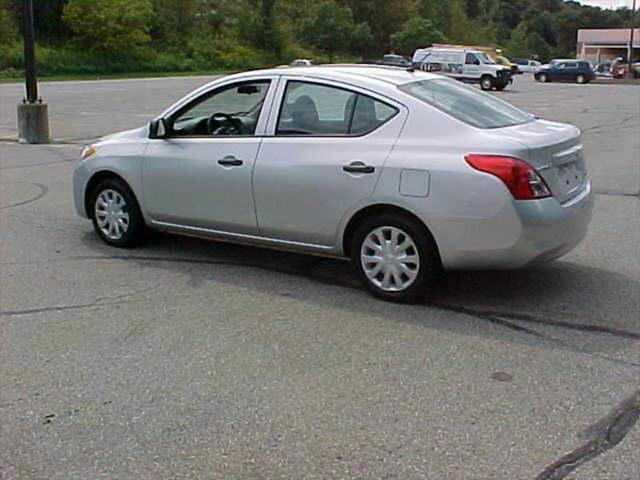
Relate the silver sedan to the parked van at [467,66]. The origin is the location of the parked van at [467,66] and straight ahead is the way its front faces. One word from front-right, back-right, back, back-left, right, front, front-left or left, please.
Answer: front-right

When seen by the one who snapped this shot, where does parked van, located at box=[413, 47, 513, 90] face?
facing the viewer and to the right of the viewer

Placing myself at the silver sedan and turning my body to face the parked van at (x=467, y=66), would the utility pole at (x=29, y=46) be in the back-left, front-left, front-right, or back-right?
front-left

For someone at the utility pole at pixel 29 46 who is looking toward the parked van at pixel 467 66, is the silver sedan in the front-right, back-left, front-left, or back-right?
back-right

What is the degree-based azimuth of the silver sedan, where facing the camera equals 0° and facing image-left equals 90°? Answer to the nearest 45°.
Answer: approximately 135°

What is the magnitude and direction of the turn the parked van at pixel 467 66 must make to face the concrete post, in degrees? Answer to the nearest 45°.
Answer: approximately 45° to its right

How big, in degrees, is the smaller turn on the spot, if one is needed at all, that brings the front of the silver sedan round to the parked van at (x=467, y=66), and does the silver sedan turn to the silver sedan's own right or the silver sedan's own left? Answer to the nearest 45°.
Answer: approximately 45° to the silver sedan's own right

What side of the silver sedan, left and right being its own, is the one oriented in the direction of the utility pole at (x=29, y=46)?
front

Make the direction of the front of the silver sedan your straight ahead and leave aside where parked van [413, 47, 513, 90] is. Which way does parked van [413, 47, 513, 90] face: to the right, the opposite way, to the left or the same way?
the opposite way

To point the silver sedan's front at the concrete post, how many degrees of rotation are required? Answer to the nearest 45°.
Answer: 0° — it already faces it
